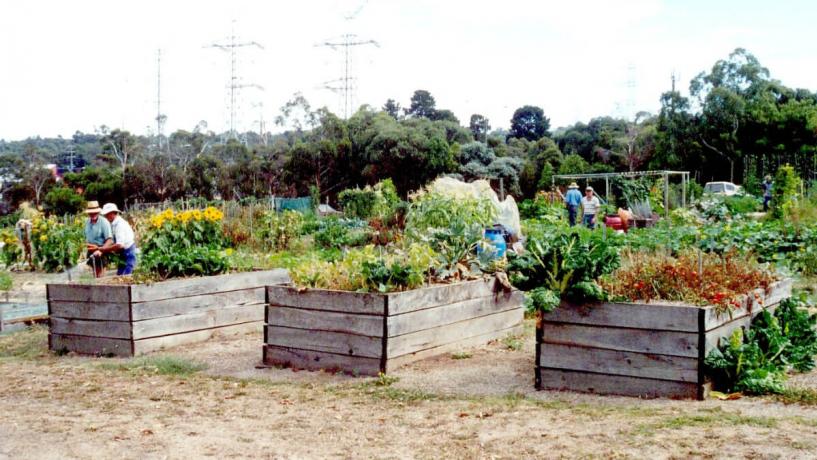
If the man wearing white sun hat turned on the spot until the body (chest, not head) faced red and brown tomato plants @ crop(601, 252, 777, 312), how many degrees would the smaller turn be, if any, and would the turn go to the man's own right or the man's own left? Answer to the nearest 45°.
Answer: approximately 135° to the man's own left

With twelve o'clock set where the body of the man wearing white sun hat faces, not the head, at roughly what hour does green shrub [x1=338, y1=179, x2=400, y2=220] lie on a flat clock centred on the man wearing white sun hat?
The green shrub is roughly at 4 o'clock from the man wearing white sun hat.

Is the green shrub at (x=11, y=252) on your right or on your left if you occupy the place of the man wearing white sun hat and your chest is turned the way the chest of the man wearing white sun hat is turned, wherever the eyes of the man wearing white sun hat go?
on your right

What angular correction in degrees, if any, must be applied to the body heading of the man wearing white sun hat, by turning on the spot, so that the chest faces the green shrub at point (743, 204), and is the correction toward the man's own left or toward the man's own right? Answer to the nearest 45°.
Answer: approximately 135° to the man's own right

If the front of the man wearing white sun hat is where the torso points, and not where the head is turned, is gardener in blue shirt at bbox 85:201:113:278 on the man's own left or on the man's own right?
on the man's own right

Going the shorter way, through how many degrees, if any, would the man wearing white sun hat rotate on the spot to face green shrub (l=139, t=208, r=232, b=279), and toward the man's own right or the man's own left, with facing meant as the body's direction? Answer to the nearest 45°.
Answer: approximately 135° to the man's own left

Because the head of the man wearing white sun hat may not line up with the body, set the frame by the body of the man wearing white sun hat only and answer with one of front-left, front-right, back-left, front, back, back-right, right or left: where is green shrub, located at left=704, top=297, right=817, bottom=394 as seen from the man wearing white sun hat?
back-left

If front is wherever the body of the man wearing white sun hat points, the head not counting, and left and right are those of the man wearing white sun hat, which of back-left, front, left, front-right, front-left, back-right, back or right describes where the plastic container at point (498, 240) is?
back

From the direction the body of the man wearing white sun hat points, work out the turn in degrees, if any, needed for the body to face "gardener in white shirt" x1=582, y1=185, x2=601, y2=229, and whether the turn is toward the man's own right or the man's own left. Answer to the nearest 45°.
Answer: approximately 135° to the man's own right

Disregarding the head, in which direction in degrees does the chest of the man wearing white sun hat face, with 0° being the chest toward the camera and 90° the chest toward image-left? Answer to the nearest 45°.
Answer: approximately 90°

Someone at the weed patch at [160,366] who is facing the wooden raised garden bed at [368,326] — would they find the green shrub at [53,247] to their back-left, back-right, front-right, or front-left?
back-left
